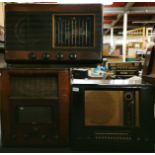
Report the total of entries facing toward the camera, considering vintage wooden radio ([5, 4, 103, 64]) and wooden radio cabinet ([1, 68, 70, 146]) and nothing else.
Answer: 2

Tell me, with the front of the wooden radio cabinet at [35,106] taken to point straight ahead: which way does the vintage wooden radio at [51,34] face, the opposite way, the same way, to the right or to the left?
the same way

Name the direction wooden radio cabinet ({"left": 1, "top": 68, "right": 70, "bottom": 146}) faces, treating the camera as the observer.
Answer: facing the viewer
